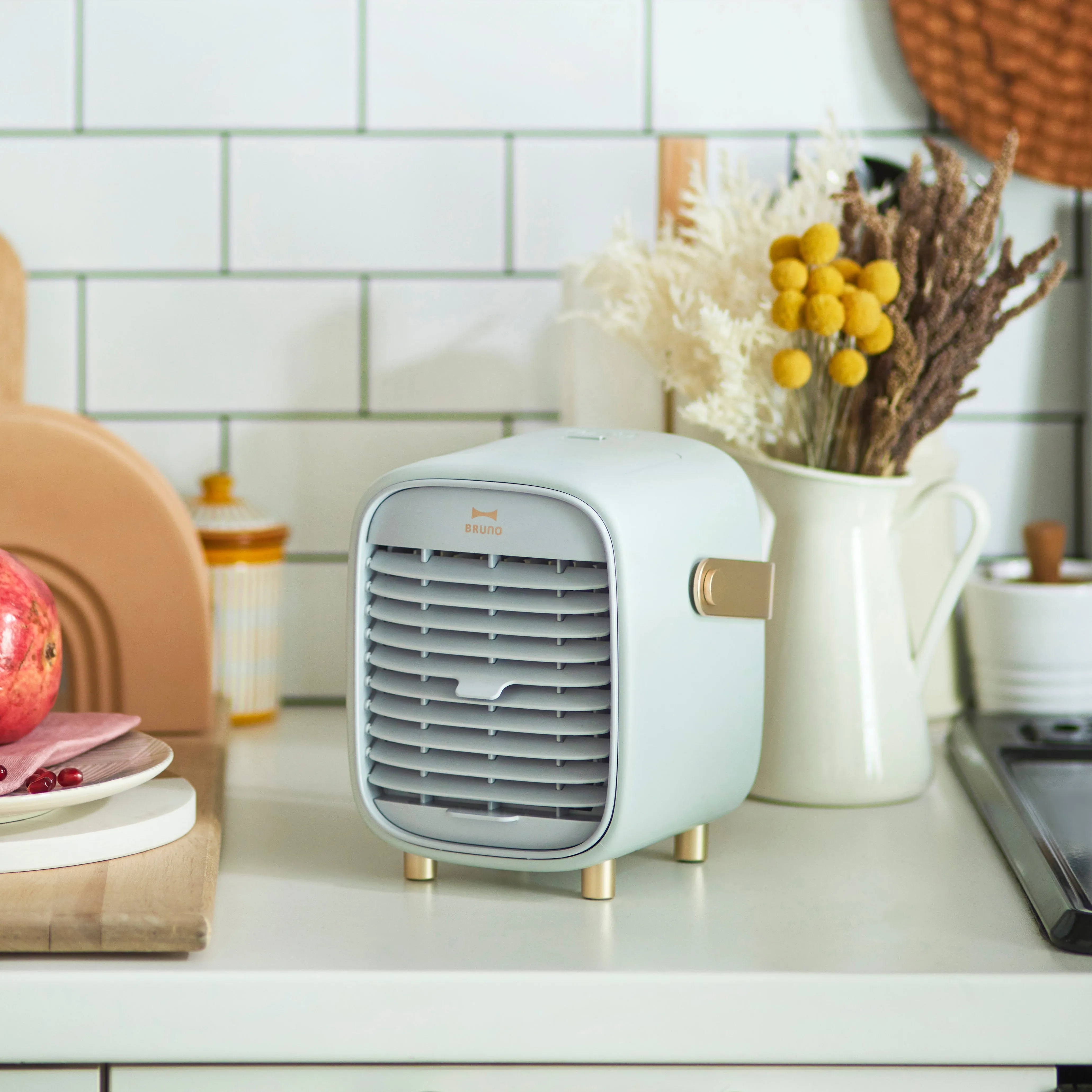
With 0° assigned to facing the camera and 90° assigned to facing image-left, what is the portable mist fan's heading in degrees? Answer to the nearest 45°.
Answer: approximately 45°

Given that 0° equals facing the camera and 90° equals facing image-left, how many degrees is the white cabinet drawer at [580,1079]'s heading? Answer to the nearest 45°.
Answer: approximately 0°

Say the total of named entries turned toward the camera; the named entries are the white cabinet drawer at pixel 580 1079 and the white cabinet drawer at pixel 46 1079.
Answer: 2

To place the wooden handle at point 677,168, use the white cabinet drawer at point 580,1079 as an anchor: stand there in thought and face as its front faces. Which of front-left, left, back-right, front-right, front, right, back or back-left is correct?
back

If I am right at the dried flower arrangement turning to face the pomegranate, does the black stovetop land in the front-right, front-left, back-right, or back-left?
back-left
